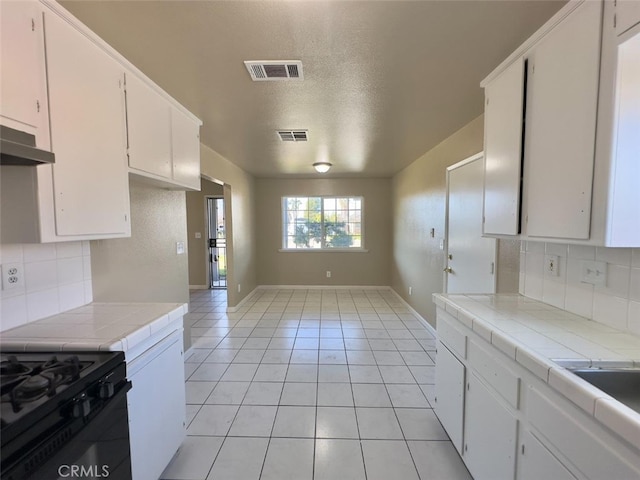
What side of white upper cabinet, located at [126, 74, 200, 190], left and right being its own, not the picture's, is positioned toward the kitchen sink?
front

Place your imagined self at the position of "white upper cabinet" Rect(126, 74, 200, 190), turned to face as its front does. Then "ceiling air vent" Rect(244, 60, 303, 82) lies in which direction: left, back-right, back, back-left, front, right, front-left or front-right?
front

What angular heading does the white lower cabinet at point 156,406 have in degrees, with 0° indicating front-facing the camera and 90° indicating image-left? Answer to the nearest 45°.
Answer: approximately 315°

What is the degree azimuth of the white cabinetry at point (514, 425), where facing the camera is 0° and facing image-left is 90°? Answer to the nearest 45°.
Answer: approximately 45°

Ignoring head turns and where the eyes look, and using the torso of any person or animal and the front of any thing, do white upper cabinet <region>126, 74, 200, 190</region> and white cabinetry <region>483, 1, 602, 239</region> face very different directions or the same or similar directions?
very different directions

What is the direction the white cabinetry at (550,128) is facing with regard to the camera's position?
facing the viewer and to the left of the viewer

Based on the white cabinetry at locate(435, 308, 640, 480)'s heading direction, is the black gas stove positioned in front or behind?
in front

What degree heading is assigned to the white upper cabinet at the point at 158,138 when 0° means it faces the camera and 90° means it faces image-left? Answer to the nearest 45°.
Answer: approximately 315°

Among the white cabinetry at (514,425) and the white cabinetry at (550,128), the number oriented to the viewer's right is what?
0

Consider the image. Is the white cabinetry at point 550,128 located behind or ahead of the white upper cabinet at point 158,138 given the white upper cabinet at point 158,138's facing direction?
ahead

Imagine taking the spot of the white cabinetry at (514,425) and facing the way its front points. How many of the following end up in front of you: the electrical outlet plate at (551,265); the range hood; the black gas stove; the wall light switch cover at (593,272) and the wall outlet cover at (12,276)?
3

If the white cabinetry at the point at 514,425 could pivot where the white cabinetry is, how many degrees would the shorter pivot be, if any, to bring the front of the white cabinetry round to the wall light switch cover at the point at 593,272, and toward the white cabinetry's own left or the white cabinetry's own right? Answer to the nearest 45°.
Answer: approximately 180°

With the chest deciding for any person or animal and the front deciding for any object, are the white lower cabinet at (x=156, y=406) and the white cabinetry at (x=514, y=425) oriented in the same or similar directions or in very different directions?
very different directions
